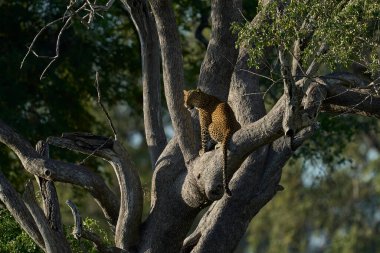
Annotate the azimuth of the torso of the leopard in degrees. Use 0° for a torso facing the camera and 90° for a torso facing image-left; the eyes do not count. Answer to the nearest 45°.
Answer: approximately 90°
